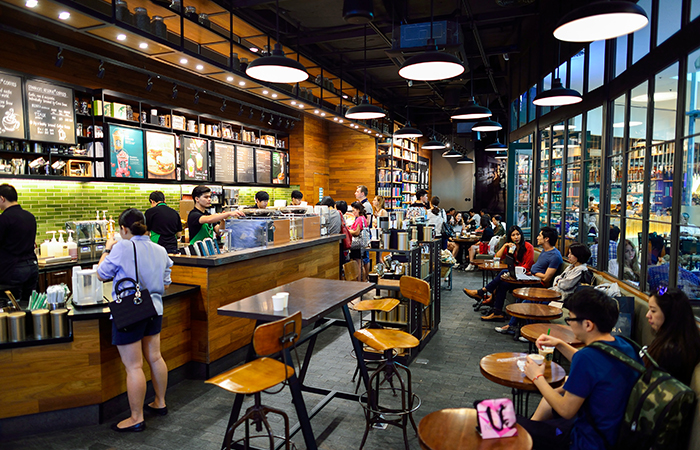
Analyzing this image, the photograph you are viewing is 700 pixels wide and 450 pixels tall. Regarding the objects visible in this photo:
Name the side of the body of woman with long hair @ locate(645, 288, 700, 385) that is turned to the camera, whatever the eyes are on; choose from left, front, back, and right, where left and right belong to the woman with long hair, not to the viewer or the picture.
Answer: left

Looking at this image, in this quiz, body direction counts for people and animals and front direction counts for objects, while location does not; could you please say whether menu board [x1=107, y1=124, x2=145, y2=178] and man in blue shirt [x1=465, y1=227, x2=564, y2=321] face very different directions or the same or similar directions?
very different directions

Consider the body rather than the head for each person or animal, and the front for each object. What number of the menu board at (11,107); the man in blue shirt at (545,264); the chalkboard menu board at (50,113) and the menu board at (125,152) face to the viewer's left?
1

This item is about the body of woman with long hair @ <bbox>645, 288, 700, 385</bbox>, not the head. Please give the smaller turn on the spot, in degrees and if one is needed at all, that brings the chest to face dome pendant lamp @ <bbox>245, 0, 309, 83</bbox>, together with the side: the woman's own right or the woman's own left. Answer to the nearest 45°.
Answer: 0° — they already face it

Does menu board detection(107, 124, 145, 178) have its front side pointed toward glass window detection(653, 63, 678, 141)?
yes

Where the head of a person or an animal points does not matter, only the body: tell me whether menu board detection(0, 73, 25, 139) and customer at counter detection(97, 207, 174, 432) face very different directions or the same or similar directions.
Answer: very different directions

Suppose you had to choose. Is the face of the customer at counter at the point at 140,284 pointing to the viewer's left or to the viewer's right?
to the viewer's left

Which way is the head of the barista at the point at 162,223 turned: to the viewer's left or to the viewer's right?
to the viewer's left

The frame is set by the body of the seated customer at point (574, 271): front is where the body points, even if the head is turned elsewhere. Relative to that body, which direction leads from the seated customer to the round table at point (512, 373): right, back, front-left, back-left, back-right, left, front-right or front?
left

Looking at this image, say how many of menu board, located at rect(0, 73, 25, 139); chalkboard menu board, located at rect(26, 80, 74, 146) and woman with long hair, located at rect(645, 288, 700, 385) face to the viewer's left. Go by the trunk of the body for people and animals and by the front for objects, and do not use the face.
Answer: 1

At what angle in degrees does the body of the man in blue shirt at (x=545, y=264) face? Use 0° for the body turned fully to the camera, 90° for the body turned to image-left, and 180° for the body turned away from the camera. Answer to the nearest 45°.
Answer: approximately 90°

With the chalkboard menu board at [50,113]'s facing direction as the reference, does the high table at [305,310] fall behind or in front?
in front

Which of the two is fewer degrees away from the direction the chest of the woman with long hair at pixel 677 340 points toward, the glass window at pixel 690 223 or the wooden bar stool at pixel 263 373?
the wooden bar stool

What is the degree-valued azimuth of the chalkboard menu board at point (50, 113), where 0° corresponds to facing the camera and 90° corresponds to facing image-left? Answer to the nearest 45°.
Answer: approximately 315°

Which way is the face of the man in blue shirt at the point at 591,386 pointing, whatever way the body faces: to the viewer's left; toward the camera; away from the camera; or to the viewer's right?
to the viewer's left

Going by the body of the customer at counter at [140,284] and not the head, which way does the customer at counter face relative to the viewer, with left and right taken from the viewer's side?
facing away from the viewer and to the left of the viewer

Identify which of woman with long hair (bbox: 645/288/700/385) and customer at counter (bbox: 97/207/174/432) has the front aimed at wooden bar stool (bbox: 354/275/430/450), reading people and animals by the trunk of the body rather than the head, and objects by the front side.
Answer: the woman with long hair
